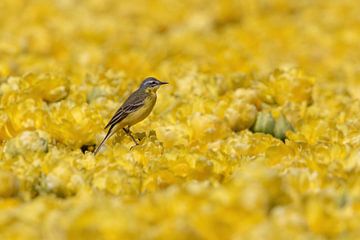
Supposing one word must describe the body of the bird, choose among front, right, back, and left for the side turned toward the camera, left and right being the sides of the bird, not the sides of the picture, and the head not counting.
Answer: right
